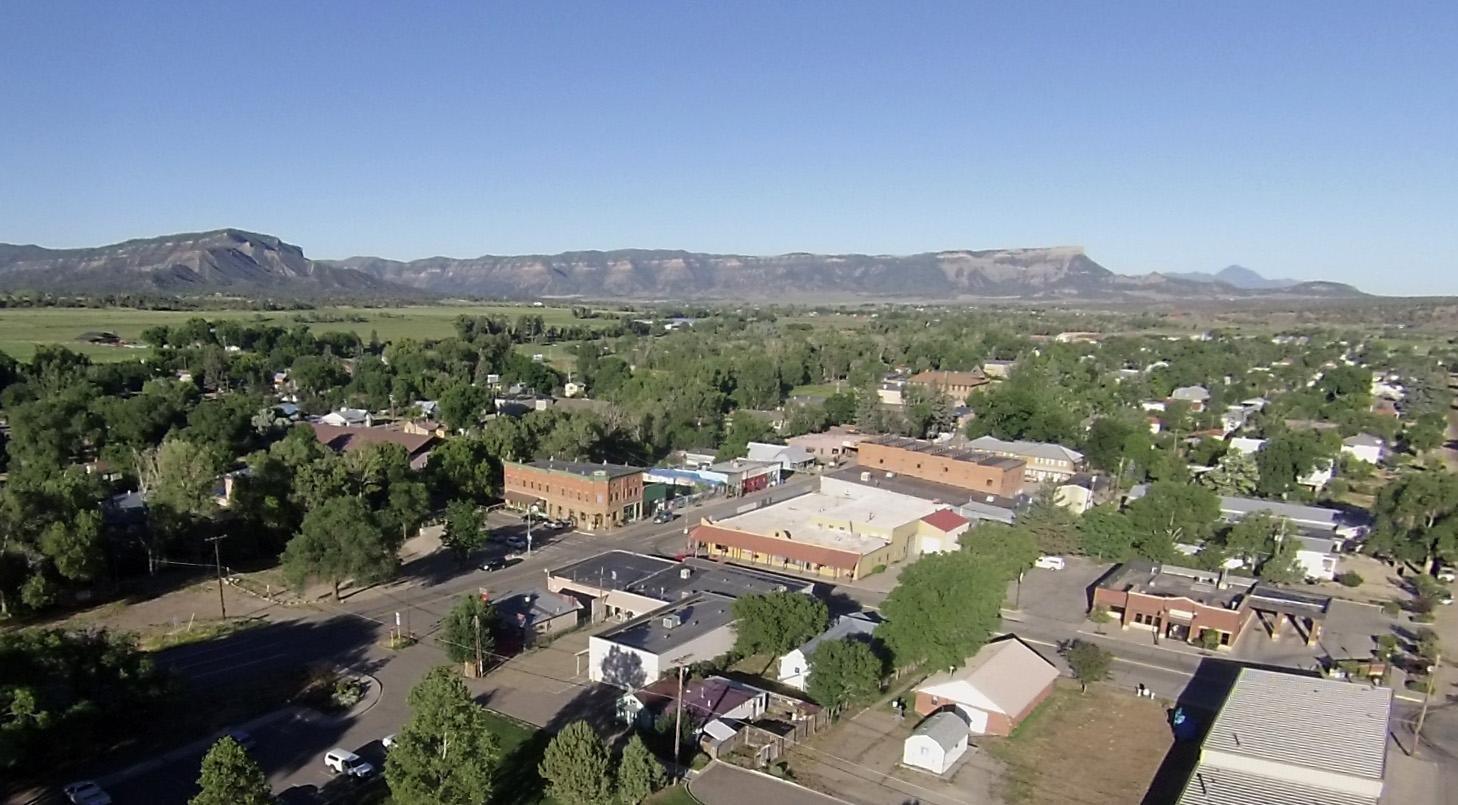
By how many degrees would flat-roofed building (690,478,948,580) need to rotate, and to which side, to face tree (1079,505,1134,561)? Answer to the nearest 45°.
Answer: approximately 135° to its left

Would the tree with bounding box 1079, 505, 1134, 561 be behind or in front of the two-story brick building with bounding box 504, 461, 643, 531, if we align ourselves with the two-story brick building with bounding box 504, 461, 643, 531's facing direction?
in front

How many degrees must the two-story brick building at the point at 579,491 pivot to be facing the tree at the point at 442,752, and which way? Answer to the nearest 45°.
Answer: approximately 45° to its right

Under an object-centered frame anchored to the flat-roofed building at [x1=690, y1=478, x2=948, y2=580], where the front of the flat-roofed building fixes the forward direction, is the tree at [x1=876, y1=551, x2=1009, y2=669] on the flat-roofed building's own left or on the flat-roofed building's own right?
on the flat-roofed building's own left

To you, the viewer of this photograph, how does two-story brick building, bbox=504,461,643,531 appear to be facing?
facing the viewer and to the right of the viewer

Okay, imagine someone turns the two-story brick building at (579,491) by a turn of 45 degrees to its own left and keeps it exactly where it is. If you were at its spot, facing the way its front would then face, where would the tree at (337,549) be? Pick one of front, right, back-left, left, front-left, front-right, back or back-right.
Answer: back-right

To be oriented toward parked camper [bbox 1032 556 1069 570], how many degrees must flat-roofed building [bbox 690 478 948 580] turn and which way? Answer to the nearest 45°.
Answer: approximately 135° to its left

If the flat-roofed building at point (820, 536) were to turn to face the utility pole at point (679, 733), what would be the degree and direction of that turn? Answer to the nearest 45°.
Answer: approximately 45° to its left

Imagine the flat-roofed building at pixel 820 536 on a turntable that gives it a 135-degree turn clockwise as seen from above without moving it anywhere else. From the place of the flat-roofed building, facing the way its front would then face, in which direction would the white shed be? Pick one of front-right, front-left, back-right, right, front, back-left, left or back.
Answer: back

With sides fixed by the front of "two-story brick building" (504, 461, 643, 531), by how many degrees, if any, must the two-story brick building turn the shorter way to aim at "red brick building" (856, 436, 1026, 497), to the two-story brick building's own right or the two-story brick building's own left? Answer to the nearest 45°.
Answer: approximately 45° to the two-story brick building's own left

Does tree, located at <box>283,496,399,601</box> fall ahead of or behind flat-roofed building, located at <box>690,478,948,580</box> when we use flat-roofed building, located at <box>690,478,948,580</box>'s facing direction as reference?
ahead

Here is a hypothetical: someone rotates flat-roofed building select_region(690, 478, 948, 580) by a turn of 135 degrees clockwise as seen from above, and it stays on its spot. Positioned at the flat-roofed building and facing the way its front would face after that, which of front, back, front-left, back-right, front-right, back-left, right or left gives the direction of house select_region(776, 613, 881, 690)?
back

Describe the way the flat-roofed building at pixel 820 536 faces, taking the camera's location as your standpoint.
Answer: facing the viewer and to the left of the viewer

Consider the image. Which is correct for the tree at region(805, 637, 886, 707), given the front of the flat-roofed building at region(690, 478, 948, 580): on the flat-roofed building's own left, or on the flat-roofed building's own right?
on the flat-roofed building's own left

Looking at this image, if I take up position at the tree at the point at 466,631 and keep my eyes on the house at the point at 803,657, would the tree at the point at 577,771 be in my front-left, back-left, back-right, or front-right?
front-right

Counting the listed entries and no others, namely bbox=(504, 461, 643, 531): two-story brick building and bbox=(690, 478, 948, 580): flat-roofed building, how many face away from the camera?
0

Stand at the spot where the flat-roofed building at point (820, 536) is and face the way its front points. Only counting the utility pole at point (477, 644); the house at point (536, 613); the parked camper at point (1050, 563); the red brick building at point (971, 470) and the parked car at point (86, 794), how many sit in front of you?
3

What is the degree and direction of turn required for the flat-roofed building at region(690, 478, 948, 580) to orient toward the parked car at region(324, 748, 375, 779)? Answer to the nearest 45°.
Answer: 0° — it already faces it
